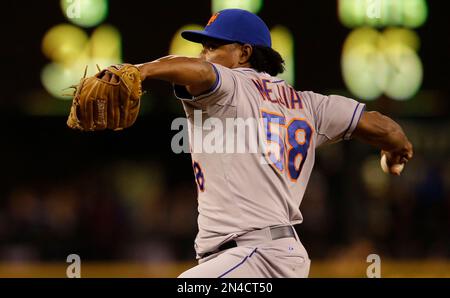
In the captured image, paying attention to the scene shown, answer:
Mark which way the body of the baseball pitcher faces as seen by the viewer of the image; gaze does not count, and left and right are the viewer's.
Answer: facing away from the viewer and to the left of the viewer
